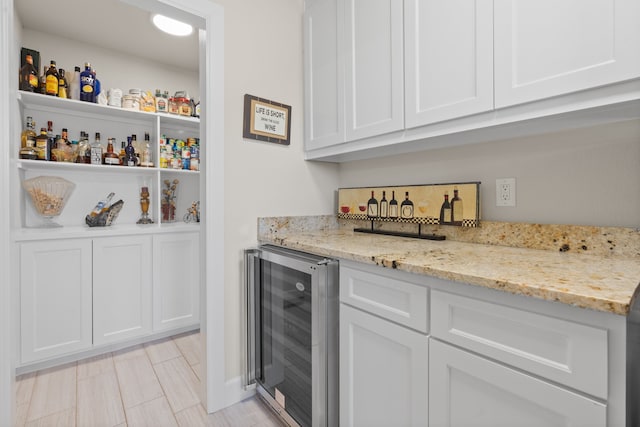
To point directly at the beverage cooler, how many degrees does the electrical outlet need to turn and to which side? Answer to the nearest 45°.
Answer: approximately 45° to its right

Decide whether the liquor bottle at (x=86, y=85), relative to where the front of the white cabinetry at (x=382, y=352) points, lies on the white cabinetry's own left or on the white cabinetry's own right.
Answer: on the white cabinetry's own right

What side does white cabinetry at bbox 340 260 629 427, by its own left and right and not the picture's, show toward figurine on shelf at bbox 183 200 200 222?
right

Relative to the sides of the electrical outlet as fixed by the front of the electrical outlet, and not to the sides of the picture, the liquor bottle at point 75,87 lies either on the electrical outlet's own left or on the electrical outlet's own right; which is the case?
on the electrical outlet's own right

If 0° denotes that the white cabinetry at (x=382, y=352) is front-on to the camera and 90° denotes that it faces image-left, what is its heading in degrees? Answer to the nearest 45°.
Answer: approximately 45°

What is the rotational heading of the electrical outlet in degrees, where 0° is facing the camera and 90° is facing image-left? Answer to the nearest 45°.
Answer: approximately 0°

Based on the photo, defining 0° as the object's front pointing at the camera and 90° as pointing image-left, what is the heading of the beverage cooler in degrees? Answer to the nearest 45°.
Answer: approximately 45°

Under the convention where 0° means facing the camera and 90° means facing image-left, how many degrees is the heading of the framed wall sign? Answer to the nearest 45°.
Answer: approximately 315°

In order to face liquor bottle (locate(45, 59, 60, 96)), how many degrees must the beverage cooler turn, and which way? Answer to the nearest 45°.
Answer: approximately 90° to its right

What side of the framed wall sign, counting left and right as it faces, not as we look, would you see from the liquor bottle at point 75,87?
back

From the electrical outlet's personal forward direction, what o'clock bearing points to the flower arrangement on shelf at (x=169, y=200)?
The flower arrangement on shelf is roughly at 3 o'clock from the electrical outlet.
